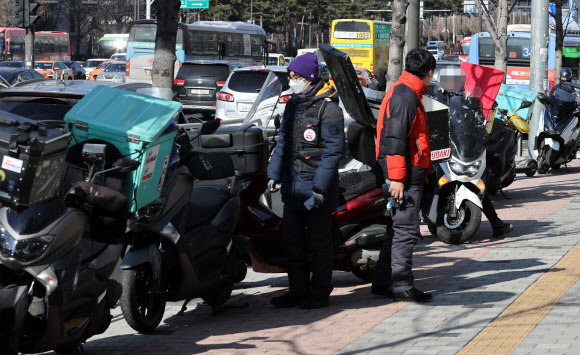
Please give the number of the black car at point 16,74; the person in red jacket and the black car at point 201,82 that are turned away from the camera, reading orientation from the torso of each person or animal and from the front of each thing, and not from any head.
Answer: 1

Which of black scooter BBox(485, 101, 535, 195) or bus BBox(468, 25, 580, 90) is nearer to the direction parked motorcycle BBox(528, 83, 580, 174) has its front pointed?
the black scooter

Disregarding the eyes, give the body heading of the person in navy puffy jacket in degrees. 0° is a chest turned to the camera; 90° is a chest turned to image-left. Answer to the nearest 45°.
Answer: approximately 45°

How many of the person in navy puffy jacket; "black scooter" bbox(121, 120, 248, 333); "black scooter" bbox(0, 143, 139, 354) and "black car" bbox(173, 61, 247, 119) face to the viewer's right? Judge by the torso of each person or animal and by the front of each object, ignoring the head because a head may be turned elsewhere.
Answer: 0

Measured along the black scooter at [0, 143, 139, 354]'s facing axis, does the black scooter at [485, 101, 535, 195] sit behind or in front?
behind

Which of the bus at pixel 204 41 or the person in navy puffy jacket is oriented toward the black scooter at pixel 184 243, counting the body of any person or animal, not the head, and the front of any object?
the person in navy puffy jacket

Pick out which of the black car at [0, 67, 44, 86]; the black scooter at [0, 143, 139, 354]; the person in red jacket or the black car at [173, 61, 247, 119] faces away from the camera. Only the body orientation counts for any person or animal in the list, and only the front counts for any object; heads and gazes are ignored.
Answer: the black car at [173, 61, 247, 119]

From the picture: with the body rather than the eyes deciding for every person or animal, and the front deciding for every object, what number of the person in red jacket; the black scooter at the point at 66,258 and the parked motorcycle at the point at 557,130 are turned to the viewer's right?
1

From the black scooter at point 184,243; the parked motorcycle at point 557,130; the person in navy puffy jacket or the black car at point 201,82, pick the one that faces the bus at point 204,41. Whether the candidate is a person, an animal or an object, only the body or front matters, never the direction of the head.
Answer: the black car

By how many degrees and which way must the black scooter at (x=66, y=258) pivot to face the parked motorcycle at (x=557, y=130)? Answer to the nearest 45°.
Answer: approximately 180°

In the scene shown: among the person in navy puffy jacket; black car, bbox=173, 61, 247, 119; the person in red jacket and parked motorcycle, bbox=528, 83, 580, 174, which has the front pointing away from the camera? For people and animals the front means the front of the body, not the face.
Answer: the black car

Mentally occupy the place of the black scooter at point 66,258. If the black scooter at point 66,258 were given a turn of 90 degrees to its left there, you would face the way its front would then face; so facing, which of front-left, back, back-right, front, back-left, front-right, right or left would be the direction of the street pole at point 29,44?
back-left

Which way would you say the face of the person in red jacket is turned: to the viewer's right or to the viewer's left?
to the viewer's right

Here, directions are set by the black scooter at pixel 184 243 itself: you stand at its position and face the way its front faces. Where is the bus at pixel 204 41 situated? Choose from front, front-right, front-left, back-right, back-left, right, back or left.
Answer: back-right
